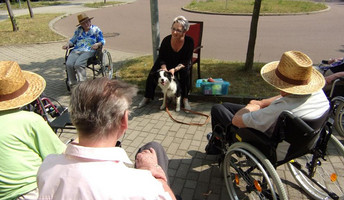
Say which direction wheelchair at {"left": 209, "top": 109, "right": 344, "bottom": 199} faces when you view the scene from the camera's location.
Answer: facing away from the viewer and to the left of the viewer

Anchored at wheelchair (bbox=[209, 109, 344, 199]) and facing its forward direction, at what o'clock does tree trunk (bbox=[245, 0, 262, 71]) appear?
The tree trunk is roughly at 1 o'clock from the wheelchair.

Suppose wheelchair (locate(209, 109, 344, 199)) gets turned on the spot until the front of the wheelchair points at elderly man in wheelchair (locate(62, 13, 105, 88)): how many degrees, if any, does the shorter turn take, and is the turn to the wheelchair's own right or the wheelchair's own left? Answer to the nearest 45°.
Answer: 0° — it already faces them

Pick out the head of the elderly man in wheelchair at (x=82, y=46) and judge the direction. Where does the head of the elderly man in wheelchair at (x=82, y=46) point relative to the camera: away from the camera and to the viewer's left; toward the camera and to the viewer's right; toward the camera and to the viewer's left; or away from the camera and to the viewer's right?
toward the camera and to the viewer's right

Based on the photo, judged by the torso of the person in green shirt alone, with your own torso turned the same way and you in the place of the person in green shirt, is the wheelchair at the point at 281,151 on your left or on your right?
on your right

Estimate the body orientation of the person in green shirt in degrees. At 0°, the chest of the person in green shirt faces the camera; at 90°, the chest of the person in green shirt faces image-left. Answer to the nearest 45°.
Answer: approximately 180°

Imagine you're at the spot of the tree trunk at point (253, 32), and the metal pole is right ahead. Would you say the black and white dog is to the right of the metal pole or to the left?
left

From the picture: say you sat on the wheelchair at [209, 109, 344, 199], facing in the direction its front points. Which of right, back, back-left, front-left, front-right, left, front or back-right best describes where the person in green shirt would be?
left

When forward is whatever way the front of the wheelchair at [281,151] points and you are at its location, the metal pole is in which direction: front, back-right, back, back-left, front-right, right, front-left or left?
front
